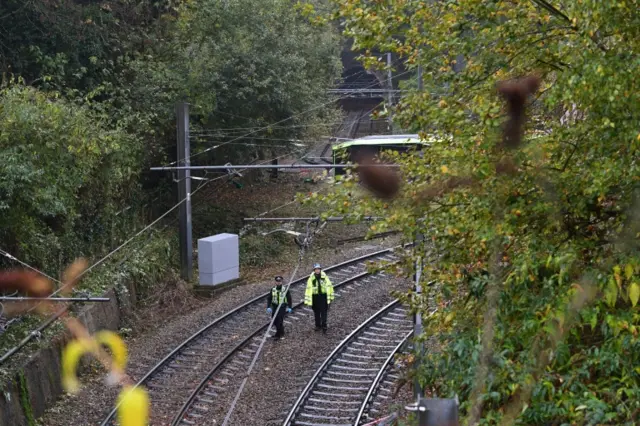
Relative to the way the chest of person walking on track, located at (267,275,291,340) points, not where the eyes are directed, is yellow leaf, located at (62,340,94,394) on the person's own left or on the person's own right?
on the person's own right

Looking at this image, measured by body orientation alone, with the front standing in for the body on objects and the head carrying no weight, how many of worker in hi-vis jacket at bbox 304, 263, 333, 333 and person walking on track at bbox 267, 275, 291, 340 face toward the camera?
2

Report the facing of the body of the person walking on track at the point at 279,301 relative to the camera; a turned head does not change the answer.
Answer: toward the camera

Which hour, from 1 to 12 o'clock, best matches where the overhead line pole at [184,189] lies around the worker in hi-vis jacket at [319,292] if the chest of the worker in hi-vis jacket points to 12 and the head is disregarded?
The overhead line pole is roughly at 5 o'clock from the worker in hi-vis jacket.

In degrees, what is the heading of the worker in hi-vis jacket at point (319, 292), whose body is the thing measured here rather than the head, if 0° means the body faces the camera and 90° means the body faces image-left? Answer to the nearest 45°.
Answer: approximately 0°

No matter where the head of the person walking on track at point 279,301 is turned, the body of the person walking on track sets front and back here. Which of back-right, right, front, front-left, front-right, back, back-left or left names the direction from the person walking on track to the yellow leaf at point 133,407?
front-right

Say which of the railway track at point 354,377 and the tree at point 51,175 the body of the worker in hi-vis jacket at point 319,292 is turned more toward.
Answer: the railway track
